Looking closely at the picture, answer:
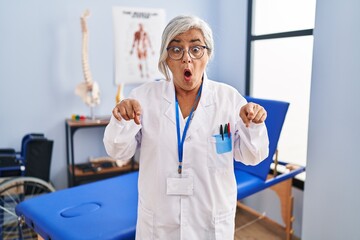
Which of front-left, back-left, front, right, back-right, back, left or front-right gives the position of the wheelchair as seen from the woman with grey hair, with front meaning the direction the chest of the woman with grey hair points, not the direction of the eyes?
back-right

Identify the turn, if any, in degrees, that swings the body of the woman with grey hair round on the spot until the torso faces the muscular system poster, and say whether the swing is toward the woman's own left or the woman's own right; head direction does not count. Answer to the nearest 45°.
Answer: approximately 180°

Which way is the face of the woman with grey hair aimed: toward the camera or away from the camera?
toward the camera

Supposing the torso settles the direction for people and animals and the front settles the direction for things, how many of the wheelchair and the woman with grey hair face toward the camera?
1

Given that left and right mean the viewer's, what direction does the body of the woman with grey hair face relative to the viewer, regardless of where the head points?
facing the viewer

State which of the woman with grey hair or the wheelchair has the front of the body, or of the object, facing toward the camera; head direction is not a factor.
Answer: the woman with grey hair

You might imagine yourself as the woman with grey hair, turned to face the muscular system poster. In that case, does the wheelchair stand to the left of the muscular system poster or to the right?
left
